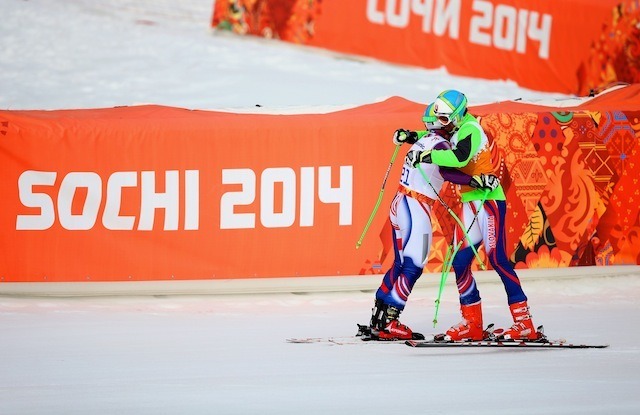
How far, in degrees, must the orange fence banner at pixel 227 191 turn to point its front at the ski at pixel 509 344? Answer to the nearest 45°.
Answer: approximately 45° to its left

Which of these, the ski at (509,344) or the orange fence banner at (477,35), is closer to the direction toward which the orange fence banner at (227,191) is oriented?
the ski

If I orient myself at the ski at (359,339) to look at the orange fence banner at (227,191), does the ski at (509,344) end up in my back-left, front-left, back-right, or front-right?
back-right

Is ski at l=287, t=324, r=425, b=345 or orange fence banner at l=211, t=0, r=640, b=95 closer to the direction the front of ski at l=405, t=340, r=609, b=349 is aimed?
the ski

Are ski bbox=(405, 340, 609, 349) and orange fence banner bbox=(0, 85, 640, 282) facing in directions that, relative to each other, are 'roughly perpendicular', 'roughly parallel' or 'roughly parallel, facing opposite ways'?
roughly perpendicular

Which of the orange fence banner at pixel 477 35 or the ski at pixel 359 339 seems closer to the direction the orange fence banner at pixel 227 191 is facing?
the ski

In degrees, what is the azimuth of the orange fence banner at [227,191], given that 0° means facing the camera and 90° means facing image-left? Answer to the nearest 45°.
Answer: approximately 0°

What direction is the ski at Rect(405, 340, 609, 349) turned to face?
to the viewer's left

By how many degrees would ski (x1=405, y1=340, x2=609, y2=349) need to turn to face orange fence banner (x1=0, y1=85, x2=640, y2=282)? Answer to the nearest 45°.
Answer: approximately 45° to its right
